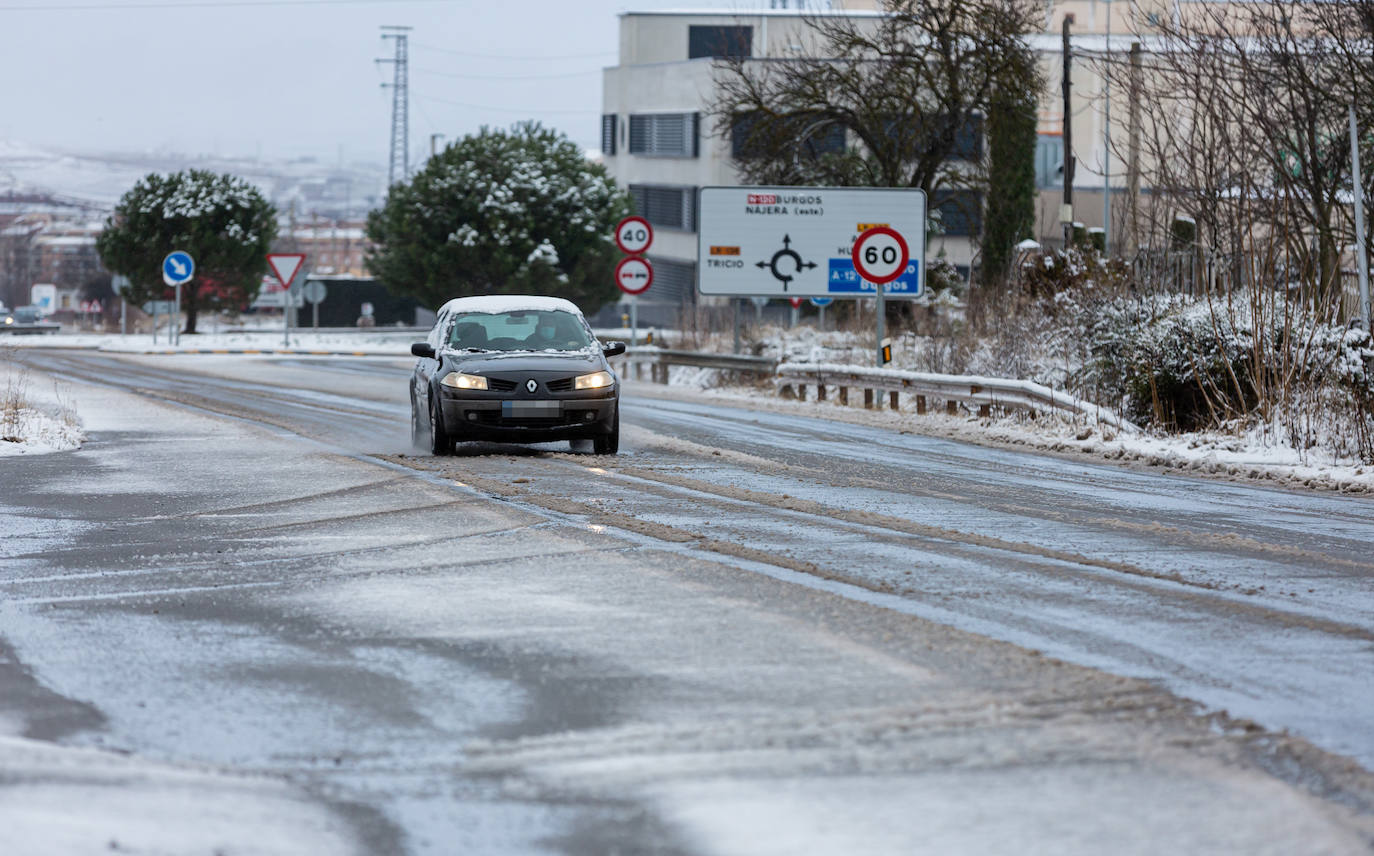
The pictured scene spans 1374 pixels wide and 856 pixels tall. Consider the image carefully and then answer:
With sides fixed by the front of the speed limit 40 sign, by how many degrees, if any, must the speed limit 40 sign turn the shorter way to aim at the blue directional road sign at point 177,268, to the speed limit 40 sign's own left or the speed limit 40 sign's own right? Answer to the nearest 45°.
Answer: approximately 135° to the speed limit 40 sign's own right

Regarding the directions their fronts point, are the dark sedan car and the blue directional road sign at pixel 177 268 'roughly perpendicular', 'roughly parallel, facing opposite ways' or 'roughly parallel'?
roughly parallel

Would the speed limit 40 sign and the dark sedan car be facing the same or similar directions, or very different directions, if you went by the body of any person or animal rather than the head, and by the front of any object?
same or similar directions

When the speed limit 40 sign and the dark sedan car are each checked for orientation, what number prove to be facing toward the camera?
2

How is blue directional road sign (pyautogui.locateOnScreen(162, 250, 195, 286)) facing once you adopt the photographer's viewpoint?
facing the viewer

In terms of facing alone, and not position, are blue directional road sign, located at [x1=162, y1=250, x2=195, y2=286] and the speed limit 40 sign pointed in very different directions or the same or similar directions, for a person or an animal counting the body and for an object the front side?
same or similar directions

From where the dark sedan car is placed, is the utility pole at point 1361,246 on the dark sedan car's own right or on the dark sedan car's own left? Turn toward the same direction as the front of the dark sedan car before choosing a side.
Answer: on the dark sedan car's own left

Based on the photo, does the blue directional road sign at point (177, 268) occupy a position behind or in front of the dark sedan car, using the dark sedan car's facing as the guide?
behind

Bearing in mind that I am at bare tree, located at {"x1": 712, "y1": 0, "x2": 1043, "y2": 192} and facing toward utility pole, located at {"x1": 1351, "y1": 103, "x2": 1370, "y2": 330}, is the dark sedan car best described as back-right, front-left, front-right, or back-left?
front-right

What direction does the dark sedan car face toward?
toward the camera

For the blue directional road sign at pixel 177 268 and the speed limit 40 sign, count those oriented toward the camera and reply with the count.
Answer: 2

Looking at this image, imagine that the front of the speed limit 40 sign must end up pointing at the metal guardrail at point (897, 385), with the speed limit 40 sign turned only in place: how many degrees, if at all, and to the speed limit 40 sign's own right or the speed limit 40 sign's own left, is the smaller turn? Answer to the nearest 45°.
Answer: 0° — it already faces it

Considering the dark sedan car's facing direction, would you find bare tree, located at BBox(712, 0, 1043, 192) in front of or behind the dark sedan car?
behind

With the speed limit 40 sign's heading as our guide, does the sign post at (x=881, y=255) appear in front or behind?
in front

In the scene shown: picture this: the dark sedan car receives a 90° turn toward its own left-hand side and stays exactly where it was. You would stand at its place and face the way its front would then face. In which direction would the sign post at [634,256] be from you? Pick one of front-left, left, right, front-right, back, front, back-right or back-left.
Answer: left

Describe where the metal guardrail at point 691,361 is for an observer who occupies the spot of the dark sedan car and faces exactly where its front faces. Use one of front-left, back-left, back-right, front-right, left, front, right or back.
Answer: back
